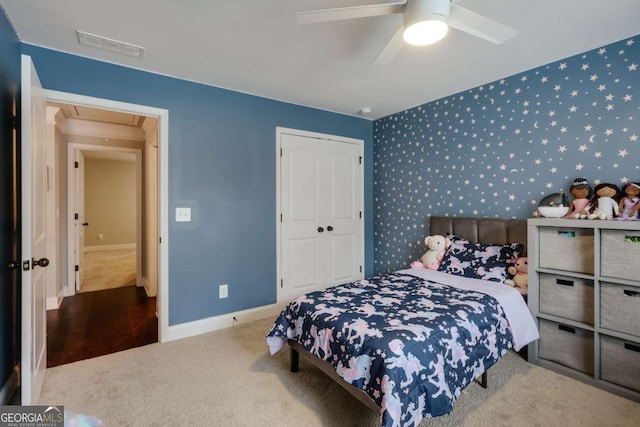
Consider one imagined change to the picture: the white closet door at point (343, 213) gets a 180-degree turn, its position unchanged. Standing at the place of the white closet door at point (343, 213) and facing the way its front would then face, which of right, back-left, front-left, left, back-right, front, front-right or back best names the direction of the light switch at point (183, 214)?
left

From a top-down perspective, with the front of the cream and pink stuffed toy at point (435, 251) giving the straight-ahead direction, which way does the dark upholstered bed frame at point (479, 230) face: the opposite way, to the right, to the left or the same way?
the same way

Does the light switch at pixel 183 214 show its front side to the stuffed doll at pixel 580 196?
no

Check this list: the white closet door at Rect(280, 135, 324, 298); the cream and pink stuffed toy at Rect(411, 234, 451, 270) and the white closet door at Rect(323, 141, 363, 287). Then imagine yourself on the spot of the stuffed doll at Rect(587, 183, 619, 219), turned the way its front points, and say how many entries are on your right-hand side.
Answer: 3

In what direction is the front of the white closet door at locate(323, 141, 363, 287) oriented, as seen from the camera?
facing the viewer and to the right of the viewer

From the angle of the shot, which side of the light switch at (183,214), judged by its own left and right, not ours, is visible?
front

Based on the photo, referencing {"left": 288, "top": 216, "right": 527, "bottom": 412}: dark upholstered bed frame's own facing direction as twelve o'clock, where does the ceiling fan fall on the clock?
The ceiling fan is roughly at 11 o'clock from the dark upholstered bed frame.

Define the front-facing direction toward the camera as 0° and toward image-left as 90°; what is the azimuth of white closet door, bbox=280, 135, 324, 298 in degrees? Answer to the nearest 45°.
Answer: approximately 315°

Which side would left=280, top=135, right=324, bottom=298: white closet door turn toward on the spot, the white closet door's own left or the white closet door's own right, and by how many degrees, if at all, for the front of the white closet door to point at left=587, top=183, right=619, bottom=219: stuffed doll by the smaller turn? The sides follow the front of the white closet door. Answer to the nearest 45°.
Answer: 0° — it already faces it

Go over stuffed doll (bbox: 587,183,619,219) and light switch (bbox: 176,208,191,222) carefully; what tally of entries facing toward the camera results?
2

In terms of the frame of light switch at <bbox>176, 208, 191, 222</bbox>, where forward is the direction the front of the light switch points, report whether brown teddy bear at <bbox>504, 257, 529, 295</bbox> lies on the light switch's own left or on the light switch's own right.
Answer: on the light switch's own left

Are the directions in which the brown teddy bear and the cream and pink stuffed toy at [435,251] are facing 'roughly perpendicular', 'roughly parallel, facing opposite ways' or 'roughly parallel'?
roughly parallel

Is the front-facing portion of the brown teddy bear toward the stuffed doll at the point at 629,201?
no

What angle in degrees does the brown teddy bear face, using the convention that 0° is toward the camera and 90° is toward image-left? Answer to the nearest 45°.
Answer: approximately 45°

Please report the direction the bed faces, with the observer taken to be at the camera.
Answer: facing the viewer and to the left of the viewer

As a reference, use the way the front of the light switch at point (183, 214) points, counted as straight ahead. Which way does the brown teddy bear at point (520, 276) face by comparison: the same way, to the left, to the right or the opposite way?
to the right

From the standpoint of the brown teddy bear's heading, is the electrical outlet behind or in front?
in front

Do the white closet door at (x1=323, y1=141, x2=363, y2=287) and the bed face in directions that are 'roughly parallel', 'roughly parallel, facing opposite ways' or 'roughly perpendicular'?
roughly perpendicular

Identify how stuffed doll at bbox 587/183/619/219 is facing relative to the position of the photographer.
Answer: facing the viewer
